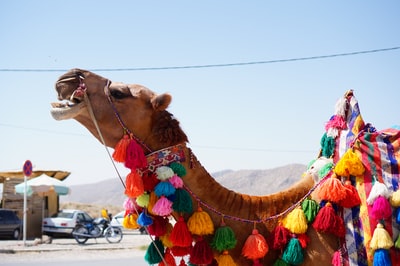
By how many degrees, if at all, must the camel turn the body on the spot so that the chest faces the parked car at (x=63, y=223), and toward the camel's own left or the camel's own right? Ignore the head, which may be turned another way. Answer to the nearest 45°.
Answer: approximately 90° to the camel's own right

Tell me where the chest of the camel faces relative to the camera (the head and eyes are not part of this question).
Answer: to the viewer's left

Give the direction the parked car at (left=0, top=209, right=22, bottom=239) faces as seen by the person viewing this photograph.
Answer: facing to the left of the viewer
